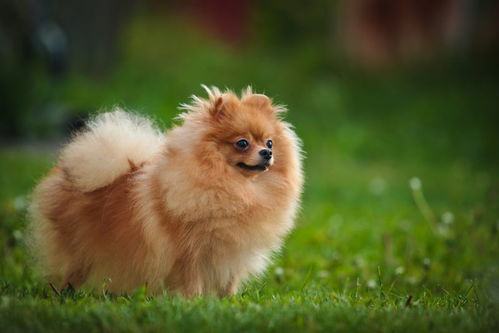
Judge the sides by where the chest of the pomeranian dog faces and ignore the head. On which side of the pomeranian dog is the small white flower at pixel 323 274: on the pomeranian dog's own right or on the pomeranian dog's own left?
on the pomeranian dog's own left

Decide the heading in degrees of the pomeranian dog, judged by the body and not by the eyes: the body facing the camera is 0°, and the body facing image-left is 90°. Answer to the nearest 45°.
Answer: approximately 315°
